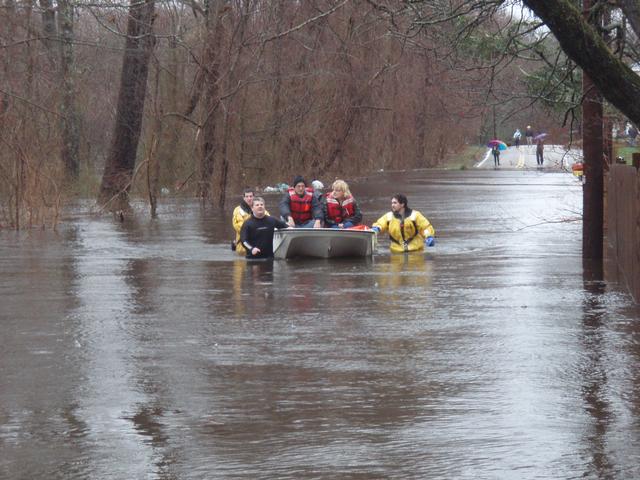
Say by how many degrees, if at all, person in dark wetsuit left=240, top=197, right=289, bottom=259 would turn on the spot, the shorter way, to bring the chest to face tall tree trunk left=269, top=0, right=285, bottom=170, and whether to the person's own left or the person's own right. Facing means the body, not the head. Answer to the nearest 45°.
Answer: approximately 180°

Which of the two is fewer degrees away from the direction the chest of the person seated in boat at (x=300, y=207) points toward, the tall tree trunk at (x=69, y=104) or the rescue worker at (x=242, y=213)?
the rescue worker

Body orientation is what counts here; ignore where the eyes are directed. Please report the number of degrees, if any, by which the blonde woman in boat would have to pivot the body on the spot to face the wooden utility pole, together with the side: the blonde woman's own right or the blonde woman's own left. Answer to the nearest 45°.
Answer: approximately 45° to the blonde woman's own left

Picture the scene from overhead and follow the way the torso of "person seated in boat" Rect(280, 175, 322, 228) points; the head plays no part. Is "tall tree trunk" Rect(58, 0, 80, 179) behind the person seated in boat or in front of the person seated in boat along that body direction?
behind

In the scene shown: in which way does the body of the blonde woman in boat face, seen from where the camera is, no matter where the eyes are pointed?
toward the camera

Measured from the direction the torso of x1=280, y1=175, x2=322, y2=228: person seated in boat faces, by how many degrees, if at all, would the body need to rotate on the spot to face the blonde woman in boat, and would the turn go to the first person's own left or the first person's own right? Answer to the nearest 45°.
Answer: approximately 90° to the first person's own left

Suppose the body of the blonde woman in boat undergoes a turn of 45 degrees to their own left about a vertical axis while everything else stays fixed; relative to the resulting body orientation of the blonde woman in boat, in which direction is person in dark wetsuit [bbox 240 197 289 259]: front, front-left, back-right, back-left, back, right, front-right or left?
right

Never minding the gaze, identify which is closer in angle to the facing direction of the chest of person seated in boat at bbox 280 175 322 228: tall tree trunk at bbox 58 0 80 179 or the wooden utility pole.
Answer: the wooden utility pole

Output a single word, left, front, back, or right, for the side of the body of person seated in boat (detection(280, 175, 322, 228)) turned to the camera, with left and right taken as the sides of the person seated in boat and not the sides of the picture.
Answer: front

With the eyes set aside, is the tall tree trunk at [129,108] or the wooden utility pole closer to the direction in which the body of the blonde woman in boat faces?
the wooden utility pole

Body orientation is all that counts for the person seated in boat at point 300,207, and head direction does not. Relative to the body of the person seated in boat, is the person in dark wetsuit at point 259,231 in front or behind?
in front

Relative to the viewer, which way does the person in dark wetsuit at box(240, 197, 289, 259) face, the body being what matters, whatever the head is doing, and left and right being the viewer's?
facing the viewer
